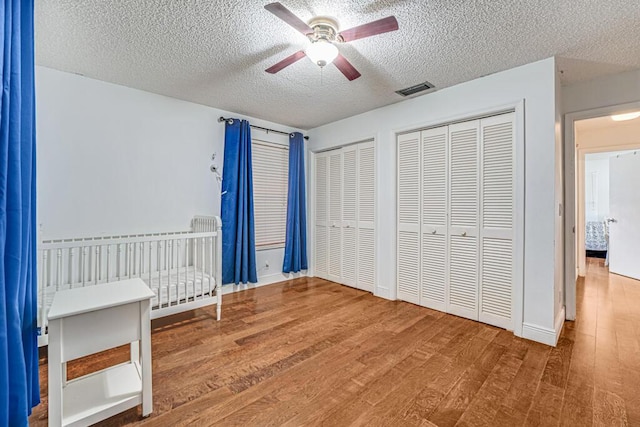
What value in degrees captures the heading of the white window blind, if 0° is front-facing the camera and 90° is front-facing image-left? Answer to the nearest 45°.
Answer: approximately 315°

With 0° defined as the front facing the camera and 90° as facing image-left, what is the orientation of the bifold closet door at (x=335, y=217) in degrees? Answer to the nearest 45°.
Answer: approximately 45°

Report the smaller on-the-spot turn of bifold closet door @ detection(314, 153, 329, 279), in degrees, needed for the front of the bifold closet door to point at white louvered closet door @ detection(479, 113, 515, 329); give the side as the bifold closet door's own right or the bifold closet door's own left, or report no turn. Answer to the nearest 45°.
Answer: approximately 90° to the bifold closet door's own left

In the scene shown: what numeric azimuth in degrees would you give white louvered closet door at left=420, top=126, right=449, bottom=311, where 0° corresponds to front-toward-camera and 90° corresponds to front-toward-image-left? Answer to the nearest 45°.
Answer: approximately 45°

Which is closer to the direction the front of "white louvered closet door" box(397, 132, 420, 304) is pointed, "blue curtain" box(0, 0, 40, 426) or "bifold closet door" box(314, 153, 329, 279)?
the blue curtain

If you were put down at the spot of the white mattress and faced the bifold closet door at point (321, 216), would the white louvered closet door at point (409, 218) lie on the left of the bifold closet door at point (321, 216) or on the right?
right

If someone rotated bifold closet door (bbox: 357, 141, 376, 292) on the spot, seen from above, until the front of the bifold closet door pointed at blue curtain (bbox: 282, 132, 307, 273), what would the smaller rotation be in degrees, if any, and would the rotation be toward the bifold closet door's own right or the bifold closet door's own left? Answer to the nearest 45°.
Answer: approximately 45° to the bifold closet door's own right

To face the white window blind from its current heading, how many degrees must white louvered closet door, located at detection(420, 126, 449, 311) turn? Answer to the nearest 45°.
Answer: approximately 45° to its right

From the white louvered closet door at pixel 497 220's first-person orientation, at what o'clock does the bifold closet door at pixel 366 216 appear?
The bifold closet door is roughly at 2 o'clock from the white louvered closet door.
